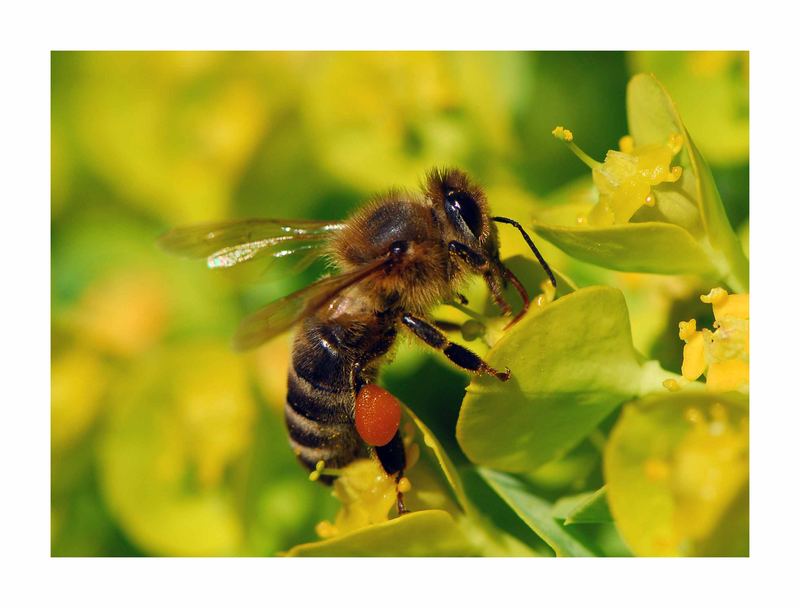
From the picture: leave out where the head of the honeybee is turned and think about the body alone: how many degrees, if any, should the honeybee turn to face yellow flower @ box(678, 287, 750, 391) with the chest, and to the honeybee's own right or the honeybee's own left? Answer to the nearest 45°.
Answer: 0° — it already faces it

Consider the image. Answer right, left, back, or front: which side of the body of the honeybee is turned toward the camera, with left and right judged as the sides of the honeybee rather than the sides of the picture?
right
